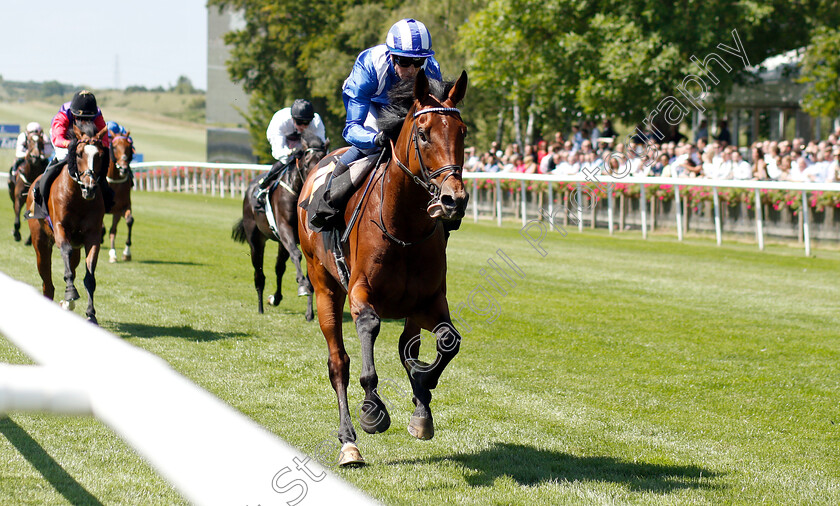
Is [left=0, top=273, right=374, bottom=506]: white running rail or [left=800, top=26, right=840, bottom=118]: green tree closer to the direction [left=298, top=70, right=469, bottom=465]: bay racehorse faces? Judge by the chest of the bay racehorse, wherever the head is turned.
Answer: the white running rail

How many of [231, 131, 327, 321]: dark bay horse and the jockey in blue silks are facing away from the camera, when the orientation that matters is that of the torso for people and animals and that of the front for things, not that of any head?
0

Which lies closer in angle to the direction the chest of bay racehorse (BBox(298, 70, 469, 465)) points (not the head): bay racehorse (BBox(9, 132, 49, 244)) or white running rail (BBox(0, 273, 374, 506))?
the white running rail

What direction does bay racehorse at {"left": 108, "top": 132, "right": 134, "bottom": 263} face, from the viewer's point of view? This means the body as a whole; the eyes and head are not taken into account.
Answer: toward the camera

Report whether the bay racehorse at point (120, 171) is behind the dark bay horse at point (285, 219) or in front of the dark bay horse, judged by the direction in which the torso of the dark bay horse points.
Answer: behind

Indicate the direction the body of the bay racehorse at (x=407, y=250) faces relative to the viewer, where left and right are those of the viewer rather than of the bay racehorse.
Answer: facing the viewer and to the right of the viewer

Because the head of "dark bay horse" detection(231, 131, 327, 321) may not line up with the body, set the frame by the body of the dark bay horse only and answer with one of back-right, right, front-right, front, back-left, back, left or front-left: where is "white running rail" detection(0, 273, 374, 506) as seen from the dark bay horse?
front-right

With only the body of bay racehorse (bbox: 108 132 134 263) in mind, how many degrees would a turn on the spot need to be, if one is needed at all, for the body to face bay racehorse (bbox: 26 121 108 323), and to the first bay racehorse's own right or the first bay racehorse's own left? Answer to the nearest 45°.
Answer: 0° — it already faces it

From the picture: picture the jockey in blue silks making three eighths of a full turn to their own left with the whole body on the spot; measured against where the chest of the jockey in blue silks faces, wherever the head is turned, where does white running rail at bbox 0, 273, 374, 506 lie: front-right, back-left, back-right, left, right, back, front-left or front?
back

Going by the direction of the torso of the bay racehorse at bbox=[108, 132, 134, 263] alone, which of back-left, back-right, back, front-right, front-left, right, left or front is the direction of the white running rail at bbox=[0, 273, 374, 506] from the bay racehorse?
front

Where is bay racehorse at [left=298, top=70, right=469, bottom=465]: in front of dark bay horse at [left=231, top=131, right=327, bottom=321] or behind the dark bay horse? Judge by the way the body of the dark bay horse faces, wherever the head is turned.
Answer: in front

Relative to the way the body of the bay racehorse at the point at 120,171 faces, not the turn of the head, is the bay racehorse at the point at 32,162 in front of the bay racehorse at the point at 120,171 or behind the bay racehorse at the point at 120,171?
behind

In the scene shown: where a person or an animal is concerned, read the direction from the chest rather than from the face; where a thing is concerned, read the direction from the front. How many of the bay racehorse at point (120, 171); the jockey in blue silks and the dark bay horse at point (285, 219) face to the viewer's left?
0
